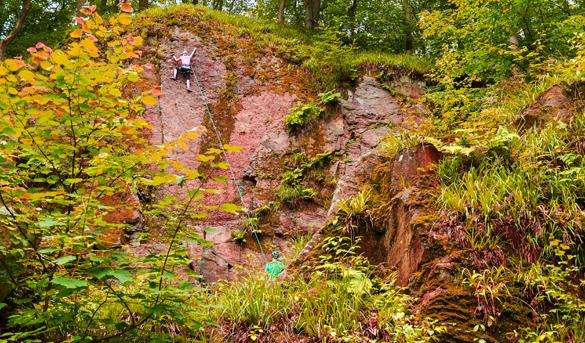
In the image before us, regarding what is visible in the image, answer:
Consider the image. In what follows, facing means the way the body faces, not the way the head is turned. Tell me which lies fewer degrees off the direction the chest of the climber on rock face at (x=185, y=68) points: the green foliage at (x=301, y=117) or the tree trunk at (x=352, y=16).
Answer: the tree trunk

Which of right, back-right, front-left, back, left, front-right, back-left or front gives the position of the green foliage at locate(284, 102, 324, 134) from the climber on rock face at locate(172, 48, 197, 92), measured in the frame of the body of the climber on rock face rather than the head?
back-right

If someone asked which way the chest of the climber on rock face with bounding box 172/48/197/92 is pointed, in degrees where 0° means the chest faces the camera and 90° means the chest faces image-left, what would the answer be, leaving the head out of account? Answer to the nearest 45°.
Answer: approximately 180°

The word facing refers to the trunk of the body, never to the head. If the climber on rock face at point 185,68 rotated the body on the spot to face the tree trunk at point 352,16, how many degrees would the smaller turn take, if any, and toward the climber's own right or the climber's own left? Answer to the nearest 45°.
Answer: approximately 45° to the climber's own right

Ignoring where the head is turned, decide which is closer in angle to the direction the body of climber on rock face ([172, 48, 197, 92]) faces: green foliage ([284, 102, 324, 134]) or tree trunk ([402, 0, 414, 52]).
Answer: the tree trunk

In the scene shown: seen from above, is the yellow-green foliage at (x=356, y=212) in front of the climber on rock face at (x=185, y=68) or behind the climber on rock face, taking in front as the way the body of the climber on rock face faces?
behind
